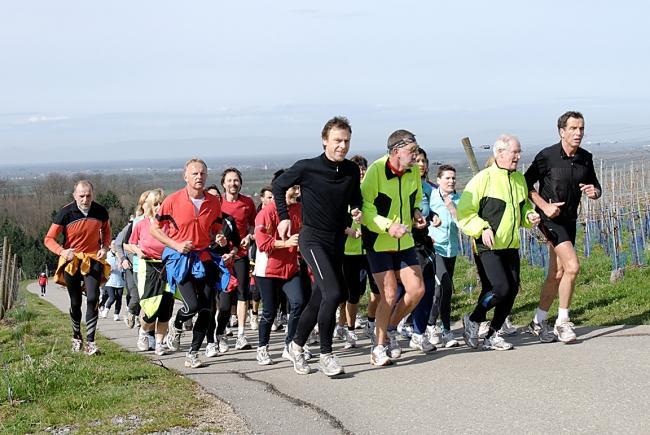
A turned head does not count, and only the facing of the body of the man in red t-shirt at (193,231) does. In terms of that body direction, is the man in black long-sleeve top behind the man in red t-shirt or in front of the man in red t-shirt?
in front

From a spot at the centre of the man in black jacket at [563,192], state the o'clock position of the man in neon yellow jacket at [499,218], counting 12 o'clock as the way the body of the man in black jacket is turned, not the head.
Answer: The man in neon yellow jacket is roughly at 3 o'clock from the man in black jacket.

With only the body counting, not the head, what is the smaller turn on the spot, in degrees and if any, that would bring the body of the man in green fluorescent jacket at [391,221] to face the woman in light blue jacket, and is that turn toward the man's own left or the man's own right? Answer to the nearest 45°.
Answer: approximately 135° to the man's own left

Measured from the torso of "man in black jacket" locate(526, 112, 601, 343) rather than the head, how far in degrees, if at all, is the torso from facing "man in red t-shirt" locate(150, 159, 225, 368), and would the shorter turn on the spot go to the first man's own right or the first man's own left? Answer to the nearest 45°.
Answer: approximately 135° to the first man's own right

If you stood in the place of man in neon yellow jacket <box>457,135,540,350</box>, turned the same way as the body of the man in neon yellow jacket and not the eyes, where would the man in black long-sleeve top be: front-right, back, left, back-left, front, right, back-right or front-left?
right

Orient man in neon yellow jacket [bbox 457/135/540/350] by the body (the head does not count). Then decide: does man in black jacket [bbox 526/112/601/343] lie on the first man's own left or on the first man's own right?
on the first man's own left

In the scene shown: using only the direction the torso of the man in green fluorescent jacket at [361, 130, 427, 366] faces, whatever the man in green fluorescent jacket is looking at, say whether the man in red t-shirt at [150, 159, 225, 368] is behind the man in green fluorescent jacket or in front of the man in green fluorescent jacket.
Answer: behind

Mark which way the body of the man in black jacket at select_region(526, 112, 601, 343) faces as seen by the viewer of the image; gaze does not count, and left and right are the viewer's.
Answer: facing the viewer and to the right of the viewer

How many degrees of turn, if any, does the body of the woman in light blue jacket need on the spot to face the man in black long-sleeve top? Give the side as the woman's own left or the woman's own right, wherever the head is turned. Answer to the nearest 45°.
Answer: approximately 90° to the woman's own right

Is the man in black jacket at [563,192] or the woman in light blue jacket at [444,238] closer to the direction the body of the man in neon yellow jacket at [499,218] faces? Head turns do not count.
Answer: the man in black jacket

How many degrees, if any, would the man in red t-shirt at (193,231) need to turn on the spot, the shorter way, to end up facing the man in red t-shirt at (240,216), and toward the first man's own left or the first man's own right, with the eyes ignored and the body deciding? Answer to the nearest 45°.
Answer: approximately 135° to the first man's own left
